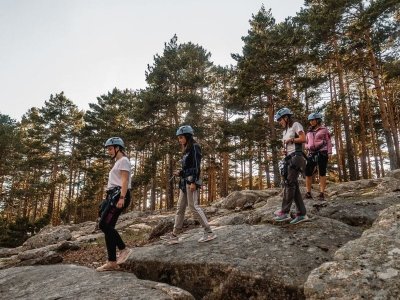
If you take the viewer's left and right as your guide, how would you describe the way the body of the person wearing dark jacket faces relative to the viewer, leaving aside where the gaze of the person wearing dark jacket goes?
facing to the left of the viewer

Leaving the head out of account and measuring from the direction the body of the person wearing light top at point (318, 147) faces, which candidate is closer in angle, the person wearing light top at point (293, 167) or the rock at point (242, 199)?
the person wearing light top

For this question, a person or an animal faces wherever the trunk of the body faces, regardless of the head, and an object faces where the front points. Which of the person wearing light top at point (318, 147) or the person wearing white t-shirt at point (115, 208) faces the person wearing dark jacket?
the person wearing light top

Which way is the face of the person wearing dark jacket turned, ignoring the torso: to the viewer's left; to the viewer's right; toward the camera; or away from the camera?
to the viewer's left

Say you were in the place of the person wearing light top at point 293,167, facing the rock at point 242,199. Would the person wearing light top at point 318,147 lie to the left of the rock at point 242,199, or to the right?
right

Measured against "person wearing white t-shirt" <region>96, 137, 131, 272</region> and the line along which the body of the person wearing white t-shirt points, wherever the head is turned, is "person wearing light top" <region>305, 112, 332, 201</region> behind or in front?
behind

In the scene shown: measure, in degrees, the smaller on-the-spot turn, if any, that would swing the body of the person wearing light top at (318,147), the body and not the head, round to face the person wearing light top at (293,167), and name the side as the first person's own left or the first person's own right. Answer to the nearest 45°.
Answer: approximately 45° to the first person's own left

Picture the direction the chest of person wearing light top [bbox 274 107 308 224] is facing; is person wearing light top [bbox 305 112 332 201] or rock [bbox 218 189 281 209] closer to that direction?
the rock

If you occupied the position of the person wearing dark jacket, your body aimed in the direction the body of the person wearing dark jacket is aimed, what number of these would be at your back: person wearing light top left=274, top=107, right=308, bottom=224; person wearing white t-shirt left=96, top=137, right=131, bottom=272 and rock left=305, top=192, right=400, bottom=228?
2

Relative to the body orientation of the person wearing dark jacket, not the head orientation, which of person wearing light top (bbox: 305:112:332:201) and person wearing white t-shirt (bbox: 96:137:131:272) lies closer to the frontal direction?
the person wearing white t-shirt

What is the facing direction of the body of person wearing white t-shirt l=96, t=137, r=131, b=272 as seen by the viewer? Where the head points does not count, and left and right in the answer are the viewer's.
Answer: facing to the left of the viewer
